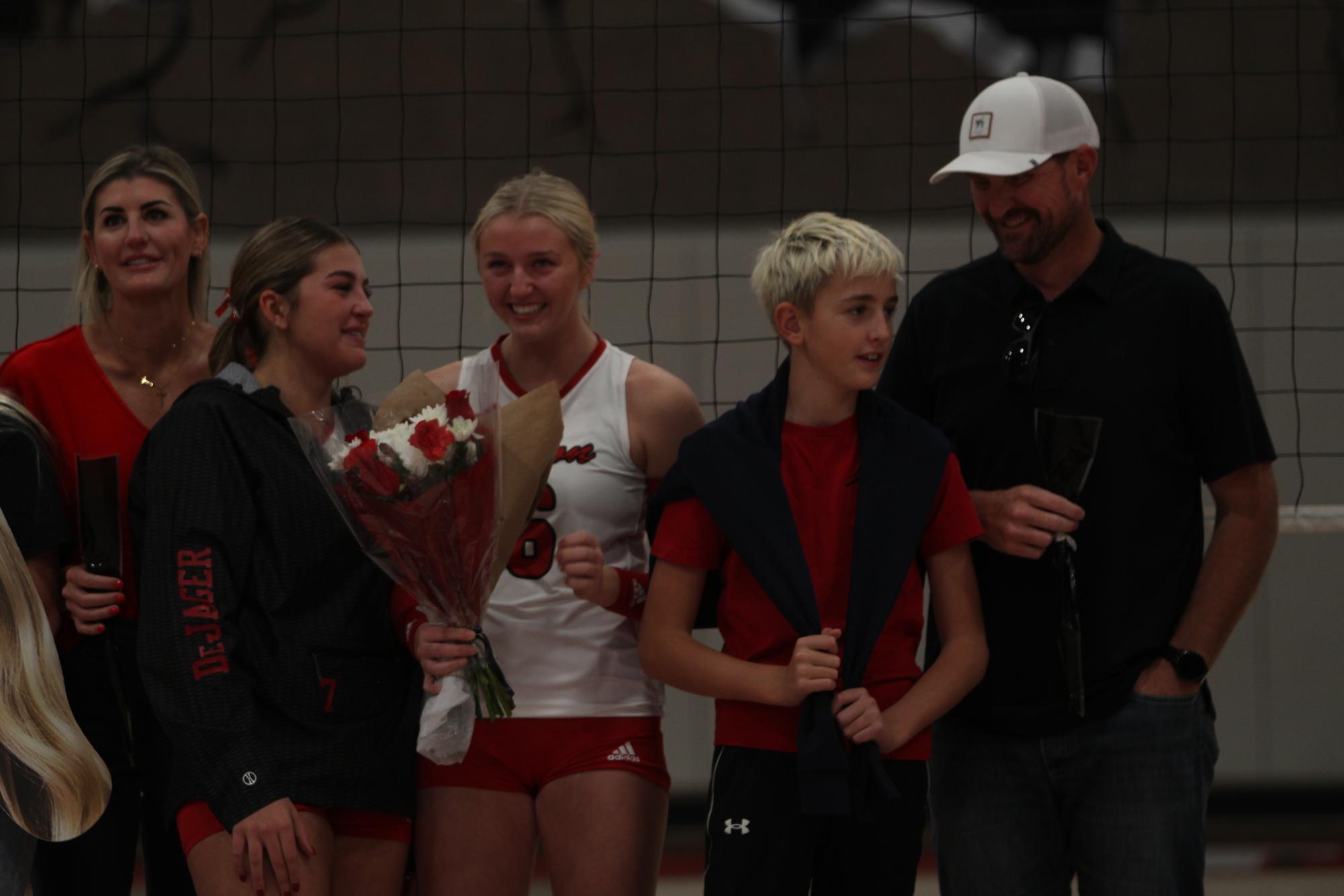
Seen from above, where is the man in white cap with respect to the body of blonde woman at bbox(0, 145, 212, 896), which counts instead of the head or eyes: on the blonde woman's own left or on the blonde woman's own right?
on the blonde woman's own left

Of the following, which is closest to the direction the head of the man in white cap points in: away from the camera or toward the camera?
toward the camera

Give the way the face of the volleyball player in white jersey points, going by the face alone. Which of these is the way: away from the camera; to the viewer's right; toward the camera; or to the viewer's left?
toward the camera

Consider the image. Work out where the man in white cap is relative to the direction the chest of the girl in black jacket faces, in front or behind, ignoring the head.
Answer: in front

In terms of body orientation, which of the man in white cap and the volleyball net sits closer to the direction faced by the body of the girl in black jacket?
the man in white cap

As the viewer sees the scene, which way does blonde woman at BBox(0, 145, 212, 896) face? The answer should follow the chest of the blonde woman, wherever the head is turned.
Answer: toward the camera

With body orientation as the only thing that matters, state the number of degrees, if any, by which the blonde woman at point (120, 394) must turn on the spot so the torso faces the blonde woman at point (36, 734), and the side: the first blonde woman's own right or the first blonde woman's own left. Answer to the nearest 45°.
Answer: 0° — they already face them

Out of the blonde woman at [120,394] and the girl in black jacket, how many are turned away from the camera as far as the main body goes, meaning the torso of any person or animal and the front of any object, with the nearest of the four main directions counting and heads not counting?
0

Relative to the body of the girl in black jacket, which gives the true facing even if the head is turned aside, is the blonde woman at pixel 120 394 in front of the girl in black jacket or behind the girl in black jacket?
behind

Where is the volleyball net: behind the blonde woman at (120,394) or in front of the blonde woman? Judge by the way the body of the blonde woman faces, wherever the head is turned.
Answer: behind
